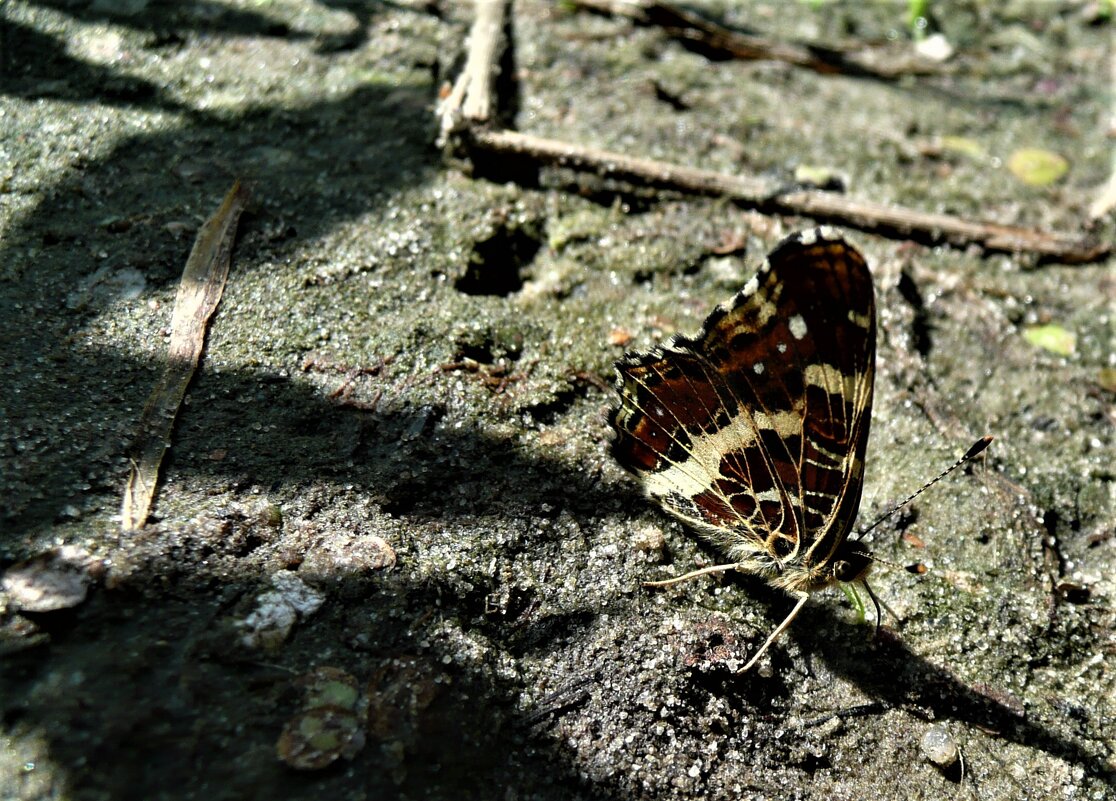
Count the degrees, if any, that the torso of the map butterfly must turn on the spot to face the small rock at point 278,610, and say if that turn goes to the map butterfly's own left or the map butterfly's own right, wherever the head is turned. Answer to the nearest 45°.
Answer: approximately 135° to the map butterfly's own right

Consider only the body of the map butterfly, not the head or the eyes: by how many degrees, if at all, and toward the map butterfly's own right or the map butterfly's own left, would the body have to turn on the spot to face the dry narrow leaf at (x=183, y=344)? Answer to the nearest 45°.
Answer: approximately 180°

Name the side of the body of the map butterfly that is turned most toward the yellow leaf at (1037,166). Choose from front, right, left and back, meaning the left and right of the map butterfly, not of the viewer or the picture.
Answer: left

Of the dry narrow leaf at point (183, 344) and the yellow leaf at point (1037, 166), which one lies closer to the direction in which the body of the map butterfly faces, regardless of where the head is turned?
the yellow leaf

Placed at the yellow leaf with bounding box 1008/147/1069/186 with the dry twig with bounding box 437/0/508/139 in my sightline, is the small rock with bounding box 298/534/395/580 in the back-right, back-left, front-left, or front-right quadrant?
front-left

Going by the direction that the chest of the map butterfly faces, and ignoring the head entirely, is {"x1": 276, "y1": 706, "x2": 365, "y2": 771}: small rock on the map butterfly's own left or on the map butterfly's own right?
on the map butterfly's own right

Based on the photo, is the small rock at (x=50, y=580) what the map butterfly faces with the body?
no

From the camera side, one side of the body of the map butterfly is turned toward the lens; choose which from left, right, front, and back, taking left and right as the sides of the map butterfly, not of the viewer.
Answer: right

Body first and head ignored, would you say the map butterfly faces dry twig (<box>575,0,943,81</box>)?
no

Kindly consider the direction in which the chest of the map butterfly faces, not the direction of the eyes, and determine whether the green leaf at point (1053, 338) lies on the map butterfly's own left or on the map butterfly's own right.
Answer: on the map butterfly's own left

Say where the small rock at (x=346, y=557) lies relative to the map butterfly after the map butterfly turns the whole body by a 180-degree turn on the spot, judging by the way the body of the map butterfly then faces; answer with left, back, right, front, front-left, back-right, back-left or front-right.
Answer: front-left

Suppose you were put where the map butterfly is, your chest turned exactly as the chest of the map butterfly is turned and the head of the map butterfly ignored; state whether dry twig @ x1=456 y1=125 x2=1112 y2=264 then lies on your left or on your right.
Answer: on your left
